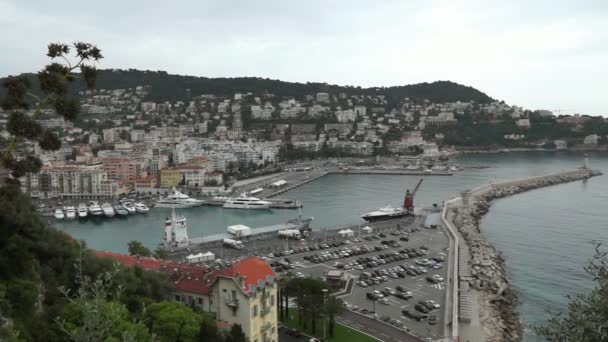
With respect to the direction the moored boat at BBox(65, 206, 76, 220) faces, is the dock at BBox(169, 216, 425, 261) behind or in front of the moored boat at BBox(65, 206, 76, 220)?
in front

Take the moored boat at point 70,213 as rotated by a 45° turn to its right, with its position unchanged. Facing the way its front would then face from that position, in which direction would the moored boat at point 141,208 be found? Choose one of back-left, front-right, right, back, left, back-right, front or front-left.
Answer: back-left

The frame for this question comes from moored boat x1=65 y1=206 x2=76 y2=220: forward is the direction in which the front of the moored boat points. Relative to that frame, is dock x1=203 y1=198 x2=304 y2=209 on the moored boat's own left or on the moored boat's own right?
on the moored boat's own left

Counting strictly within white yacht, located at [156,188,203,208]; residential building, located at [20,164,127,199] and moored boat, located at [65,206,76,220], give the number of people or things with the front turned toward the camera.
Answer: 2

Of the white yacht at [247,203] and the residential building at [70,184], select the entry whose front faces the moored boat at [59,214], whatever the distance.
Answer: the residential building

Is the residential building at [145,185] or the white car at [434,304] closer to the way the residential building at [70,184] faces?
the white car

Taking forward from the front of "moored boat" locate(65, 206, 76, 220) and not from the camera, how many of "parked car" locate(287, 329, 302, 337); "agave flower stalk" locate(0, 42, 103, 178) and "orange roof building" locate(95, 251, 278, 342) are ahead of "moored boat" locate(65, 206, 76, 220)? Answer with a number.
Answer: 3
